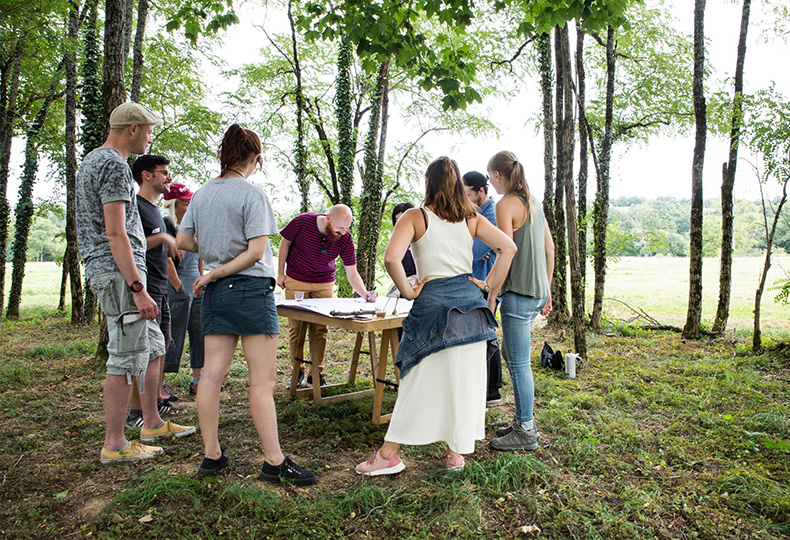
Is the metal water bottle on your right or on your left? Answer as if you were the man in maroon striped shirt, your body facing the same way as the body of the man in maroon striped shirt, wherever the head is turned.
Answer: on your left

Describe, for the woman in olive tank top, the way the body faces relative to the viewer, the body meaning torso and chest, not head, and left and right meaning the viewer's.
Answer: facing away from the viewer and to the left of the viewer

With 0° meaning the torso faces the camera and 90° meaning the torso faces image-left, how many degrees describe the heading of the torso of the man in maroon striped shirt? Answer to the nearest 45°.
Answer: approximately 315°

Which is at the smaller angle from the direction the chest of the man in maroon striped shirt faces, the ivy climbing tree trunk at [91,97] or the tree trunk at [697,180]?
the tree trunk

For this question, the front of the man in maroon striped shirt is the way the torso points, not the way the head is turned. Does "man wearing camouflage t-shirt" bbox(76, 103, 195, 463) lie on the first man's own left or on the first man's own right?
on the first man's own right

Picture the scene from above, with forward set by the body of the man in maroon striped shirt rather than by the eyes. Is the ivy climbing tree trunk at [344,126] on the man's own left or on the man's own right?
on the man's own left

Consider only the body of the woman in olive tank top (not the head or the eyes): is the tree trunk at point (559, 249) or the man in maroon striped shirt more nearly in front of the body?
the man in maroon striped shirt

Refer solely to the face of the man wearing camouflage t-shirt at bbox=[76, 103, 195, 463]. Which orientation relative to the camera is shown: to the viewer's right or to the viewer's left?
to the viewer's right

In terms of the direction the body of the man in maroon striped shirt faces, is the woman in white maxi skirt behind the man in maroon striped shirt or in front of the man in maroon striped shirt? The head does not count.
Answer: in front

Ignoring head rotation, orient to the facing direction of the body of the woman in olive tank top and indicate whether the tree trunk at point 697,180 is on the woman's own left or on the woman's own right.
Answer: on the woman's own right

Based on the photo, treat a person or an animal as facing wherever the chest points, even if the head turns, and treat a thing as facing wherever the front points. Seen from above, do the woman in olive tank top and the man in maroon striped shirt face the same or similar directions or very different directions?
very different directions

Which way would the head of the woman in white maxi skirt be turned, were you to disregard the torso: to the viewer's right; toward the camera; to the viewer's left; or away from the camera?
away from the camera

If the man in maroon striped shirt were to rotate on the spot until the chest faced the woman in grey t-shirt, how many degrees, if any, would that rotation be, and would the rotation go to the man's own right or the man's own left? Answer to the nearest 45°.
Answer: approximately 45° to the man's own right
